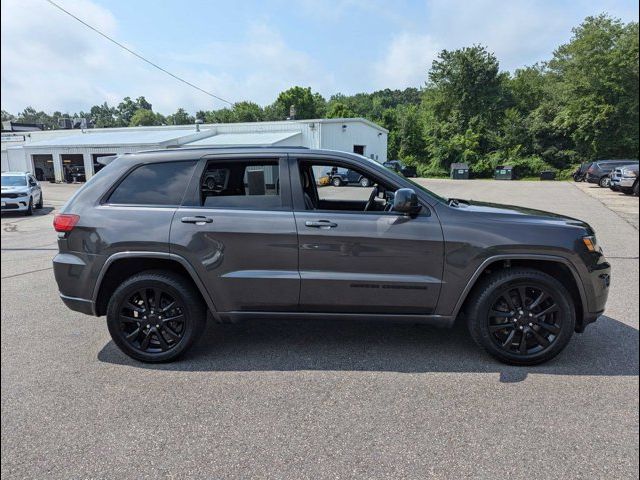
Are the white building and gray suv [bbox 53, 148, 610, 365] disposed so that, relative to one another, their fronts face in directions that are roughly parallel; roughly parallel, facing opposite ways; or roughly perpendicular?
roughly perpendicular

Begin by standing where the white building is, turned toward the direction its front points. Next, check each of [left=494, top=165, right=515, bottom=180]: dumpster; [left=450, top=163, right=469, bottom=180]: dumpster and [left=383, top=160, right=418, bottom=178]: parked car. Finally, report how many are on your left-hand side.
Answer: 3

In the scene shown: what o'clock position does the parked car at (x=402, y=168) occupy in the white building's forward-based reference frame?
The parked car is roughly at 9 o'clock from the white building.

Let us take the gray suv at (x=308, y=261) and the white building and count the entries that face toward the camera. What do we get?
1

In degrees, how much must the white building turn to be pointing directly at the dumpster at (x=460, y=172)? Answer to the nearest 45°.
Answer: approximately 90° to its left

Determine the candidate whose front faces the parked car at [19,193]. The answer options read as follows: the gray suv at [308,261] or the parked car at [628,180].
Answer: the parked car at [628,180]

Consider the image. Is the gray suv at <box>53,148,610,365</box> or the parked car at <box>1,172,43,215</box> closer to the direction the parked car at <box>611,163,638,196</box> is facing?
the parked car

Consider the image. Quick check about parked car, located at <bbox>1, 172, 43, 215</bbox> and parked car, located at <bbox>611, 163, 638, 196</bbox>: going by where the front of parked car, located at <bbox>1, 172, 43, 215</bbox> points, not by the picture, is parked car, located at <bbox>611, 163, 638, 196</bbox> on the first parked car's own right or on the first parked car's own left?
on the first parked car's own left

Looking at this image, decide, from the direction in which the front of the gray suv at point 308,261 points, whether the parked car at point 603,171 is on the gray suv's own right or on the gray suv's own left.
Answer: on the gray suv's own left

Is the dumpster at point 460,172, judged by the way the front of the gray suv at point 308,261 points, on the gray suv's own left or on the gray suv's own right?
on the gray suv's own left

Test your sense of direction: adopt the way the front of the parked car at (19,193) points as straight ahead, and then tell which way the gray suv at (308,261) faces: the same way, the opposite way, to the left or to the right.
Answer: to the left

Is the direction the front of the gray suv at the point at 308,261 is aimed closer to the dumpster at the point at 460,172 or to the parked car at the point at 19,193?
the dumpster

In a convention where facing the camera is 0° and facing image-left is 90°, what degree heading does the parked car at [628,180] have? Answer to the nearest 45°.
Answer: approximately 45°

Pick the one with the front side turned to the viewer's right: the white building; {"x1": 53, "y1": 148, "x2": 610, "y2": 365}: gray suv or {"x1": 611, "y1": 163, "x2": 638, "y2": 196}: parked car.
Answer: the gray suv

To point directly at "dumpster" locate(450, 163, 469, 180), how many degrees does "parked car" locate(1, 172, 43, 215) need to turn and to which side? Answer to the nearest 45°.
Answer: approximately 135° to its left

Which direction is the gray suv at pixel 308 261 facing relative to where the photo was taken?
to the viewer's right
